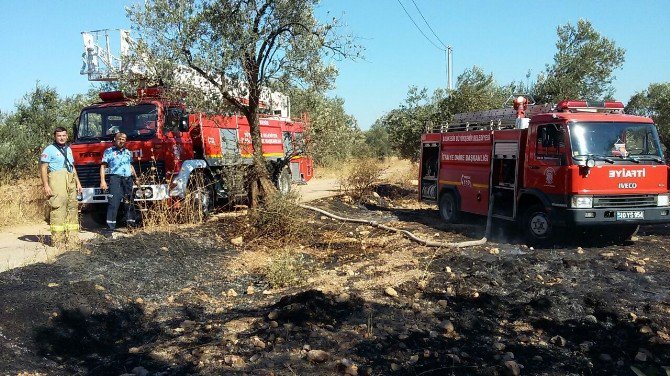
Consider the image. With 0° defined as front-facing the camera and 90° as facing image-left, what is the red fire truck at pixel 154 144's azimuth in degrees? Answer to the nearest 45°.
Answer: approximately 45°

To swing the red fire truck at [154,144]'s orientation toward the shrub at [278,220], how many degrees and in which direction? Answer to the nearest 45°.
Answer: approximately 90° to its left

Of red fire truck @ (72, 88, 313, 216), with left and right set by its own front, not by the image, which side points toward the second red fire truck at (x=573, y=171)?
left

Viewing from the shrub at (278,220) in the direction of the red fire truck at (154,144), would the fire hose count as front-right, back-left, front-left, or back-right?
back-right

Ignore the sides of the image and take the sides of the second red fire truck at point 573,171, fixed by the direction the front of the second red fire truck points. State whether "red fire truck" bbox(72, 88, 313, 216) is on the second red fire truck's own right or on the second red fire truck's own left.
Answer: on the second red fire truck's own right

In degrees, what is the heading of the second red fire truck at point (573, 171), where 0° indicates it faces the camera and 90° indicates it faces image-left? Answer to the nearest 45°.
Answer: approximately 315°

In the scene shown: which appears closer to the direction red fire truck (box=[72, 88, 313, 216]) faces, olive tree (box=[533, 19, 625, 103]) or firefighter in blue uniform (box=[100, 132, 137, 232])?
the firefighter in blue uniform
